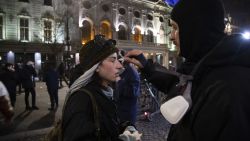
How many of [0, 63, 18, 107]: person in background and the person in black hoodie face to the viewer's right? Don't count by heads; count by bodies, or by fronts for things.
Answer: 0

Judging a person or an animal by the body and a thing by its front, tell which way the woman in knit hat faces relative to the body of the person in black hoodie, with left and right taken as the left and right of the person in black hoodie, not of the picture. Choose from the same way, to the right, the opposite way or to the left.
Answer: the opposite way

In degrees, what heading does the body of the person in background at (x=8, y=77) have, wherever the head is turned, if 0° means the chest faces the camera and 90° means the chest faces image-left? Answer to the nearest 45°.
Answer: approximately 0°

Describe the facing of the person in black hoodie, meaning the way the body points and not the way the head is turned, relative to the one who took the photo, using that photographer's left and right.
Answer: facing to the left of the viewer

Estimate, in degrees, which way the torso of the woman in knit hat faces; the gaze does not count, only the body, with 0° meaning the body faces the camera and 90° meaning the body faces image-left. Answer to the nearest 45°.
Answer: approximately 270°

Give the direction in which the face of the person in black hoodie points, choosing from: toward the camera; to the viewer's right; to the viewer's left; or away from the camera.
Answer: to the viewer's left

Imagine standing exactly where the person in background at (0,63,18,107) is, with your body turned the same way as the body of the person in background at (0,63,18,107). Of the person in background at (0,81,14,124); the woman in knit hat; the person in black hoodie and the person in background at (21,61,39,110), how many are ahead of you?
3

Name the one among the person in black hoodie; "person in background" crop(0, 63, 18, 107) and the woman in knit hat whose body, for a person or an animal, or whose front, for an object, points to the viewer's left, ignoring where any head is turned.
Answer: the person in black hoodie

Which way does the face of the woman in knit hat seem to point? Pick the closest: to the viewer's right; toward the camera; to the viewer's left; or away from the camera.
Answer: to the viewer's right
